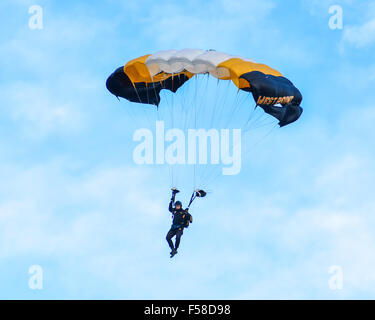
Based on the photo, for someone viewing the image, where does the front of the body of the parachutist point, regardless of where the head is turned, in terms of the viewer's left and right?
facing the viewer and to the left of the viewer
